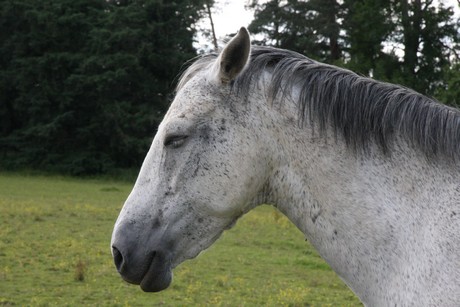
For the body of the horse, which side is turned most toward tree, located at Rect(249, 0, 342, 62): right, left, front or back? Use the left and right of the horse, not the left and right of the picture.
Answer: right

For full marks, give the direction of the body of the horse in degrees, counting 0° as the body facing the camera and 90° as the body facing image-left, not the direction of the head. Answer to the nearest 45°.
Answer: approximately 90°
